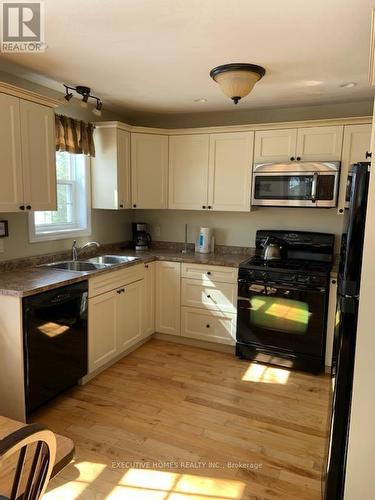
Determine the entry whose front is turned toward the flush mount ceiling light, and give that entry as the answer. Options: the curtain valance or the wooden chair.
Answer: the curtain valance

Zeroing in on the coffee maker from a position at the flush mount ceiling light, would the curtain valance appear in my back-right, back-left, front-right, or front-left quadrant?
front-left

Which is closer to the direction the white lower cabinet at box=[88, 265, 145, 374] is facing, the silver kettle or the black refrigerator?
the black refrigerator

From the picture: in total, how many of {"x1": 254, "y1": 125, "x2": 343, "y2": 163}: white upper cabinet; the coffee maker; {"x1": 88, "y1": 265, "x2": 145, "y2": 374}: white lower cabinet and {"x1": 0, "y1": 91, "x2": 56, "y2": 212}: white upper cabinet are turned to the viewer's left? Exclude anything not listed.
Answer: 0

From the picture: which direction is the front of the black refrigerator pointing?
to the viewer's left

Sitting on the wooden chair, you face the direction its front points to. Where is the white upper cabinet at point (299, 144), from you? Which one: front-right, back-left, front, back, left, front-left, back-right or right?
right

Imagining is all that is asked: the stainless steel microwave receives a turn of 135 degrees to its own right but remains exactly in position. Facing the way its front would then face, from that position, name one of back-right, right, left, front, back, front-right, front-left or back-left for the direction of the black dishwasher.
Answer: left

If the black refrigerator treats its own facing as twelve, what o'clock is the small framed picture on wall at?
The small framed picture on wall is roughly at 12 o'clock from the black refrigerator.

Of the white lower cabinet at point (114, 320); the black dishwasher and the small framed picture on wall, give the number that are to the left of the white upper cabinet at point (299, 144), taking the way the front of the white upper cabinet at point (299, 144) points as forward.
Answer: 0

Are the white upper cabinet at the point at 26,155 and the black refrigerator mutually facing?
yes

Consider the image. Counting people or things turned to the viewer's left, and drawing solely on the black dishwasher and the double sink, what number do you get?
0

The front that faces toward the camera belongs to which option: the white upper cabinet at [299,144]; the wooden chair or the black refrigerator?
the white upper cabinet

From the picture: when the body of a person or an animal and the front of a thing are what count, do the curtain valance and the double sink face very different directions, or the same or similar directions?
same or similar directions

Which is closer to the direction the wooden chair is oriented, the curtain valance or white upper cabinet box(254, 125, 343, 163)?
the curtain valance

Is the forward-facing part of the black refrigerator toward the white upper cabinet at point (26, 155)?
yes

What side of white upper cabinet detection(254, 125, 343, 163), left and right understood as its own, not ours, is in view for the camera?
front

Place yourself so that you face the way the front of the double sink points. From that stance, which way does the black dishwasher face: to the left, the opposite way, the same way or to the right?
the same way
